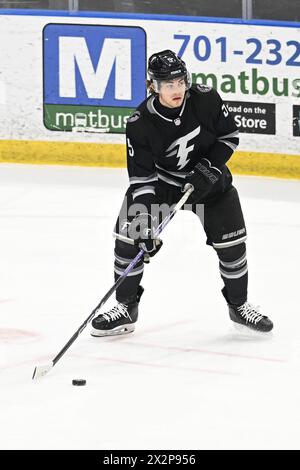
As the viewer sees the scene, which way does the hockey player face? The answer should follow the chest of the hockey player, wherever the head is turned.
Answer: toward the camera

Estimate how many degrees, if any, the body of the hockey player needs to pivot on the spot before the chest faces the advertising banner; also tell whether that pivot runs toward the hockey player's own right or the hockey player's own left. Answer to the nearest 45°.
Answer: approximately 180°

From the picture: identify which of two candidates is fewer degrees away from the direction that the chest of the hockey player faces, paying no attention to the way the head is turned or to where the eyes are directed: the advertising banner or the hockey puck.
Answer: the hockey puck

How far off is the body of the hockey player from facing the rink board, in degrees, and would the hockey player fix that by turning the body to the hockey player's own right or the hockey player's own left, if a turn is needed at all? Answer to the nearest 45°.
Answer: approximately 180°

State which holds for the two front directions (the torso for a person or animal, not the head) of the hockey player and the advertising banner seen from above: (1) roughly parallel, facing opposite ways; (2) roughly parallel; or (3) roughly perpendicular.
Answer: roughly parallel

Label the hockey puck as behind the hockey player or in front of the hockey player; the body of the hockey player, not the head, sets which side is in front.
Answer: in front

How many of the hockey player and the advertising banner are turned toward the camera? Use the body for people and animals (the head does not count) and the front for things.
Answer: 2

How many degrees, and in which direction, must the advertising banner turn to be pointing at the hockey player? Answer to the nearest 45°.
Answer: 0° — it already faces them

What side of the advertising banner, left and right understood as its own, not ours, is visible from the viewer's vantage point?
front

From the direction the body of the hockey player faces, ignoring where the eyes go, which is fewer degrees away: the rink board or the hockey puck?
the hockey puck

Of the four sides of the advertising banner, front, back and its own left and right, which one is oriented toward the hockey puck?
front
